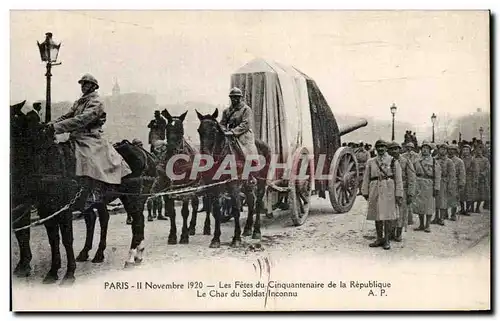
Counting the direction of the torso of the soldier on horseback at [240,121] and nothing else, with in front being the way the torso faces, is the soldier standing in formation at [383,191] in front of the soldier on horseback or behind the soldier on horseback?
behind

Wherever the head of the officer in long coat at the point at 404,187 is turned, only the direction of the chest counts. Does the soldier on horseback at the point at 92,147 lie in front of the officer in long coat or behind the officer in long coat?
in front

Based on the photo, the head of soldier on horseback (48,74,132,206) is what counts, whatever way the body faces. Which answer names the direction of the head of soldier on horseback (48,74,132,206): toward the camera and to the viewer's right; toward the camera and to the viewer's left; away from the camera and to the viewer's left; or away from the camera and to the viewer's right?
toward the camera and to the viewer's left

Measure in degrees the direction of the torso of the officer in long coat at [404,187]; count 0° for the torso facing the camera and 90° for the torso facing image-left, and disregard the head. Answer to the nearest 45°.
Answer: approximately 45°

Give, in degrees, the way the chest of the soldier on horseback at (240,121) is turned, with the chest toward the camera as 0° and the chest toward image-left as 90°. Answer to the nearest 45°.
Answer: approximately 45°

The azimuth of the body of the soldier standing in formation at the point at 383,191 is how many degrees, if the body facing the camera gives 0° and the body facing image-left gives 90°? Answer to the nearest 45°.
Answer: approximately 0°
